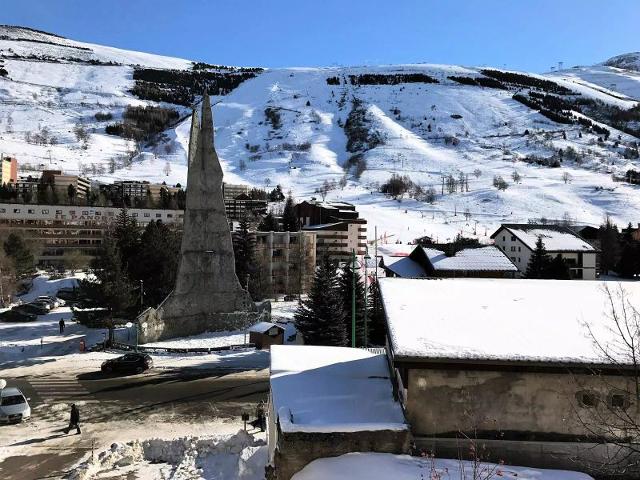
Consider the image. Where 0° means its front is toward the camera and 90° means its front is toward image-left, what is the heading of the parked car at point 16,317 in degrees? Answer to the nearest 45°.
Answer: approximately 270°

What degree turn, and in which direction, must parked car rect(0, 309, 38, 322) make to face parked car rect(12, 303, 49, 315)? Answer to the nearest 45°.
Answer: approximately 45° to its left

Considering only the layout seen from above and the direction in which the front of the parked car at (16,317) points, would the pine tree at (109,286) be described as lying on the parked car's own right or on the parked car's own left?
on the parked car's own right

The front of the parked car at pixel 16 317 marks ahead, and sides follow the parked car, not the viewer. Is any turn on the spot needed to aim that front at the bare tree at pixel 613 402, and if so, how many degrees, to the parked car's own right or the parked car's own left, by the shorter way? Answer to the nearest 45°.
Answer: approximately 90° to the parked car's own right

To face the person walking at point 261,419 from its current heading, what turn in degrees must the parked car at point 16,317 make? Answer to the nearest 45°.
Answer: approximately 90° to its right

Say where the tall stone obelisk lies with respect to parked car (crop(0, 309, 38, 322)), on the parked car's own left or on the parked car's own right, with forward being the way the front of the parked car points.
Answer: on the parked car's own right

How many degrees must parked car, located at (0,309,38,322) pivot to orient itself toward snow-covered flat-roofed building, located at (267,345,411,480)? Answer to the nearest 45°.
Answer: approximately 90° to its right

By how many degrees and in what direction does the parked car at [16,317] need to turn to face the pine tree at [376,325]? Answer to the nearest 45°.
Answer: approximately 45° to its right
